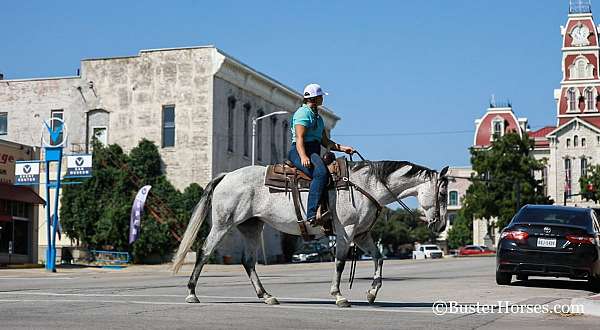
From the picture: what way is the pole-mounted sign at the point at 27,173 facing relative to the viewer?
toward the camera

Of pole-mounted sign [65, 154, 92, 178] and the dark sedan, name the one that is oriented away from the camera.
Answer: the dark sedan

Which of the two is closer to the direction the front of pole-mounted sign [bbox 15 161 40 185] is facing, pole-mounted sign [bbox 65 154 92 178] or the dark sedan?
the dark sedan

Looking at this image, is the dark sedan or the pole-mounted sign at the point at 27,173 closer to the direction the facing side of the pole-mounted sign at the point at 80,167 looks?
the dark sedan

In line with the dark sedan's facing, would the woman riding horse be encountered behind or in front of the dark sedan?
behind

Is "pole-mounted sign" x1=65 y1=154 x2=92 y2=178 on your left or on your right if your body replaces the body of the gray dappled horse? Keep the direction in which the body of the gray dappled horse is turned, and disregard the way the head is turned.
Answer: on your left

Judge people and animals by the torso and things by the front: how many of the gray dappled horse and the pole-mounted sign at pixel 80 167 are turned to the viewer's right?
1

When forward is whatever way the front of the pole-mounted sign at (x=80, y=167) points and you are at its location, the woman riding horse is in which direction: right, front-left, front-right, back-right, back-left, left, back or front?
front

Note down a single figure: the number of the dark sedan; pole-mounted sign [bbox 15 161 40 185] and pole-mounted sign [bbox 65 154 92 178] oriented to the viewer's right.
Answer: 0

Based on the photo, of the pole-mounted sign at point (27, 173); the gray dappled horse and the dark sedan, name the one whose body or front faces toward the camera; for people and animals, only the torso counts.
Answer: the pole-mounted sign

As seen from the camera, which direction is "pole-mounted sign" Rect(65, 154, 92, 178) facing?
toward the camera

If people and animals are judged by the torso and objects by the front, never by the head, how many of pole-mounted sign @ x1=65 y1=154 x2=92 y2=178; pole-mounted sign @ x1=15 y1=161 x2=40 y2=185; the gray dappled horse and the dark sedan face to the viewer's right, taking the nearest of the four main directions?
1

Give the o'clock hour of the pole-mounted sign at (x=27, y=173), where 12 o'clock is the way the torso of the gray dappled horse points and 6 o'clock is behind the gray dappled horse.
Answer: The pole-mounted sign is roughly at 8 o'clock from the gray dappled horse.

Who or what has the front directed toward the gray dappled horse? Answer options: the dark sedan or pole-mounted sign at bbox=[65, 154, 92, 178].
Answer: the pole-mounted sign

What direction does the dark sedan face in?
away from the camera

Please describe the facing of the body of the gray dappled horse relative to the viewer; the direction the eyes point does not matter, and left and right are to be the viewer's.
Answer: facing to the right of the viewer
